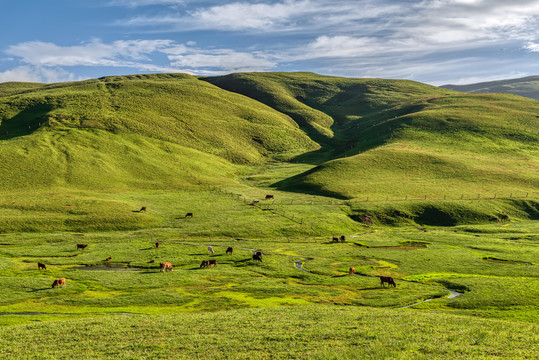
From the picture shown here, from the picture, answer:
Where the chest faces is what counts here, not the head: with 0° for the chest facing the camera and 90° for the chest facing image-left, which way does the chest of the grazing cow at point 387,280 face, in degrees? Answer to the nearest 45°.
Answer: approximately 270°

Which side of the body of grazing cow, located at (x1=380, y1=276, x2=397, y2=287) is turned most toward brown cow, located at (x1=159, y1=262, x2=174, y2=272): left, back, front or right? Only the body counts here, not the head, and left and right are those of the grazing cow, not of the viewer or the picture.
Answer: back

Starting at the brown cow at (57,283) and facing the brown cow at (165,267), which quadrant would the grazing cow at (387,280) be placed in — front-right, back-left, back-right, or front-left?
front-right

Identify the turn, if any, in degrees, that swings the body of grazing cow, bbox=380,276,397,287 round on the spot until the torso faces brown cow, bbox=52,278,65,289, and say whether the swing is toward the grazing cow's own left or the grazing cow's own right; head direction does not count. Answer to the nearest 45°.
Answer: approximately 180°
